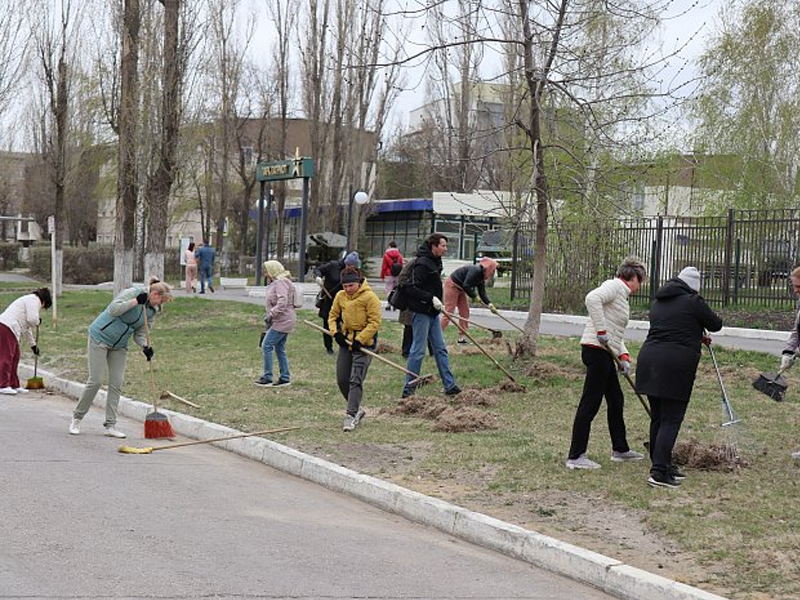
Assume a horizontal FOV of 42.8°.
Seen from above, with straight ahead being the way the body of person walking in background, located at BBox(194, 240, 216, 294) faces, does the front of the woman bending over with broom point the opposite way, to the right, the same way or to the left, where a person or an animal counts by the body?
to the right

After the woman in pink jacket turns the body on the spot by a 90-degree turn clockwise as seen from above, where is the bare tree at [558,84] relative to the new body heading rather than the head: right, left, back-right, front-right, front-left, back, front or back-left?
right

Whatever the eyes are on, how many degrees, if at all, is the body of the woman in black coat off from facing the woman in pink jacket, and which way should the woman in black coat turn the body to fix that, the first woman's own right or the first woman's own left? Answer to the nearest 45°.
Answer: approximately 90° to the first woman's own left

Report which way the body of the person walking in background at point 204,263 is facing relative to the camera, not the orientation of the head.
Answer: away from the camera

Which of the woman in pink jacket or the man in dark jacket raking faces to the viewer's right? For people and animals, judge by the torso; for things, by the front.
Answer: the man in dark jacket raking

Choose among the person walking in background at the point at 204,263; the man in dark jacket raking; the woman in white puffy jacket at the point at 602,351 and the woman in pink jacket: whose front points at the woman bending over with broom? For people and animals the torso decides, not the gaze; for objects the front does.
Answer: the woman in pink jacket

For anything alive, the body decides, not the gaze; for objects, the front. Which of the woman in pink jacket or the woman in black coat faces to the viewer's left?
the woman in pink jacket

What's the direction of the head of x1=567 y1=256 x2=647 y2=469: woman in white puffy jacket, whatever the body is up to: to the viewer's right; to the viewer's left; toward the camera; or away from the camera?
to the viewer's right

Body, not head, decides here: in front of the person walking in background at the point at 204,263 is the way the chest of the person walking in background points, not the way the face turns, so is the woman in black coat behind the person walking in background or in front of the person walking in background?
behind

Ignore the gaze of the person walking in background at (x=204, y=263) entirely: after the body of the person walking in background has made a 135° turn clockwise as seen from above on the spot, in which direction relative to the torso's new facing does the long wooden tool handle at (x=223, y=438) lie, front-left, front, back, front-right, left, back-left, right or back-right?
front-right

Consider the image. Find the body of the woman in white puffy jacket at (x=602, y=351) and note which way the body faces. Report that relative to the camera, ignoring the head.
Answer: to the viewer's right

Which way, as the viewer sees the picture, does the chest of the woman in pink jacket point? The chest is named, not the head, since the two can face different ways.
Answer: to the viewer's left

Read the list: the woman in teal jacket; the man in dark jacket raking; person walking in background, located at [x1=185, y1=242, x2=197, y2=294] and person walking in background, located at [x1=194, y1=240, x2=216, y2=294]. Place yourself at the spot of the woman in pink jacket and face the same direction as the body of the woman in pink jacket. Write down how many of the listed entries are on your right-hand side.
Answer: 2

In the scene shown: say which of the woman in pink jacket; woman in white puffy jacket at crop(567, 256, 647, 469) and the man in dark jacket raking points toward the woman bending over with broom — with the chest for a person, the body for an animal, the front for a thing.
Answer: the woman in pink jacket
